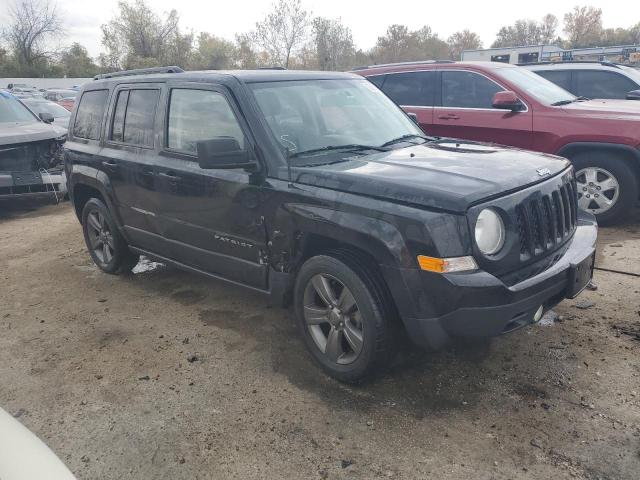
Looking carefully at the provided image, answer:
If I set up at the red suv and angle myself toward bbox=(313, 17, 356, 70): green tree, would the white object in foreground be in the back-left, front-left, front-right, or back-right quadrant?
back-left

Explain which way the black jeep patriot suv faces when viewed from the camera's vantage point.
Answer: facing the viewer and to the right of the viewer

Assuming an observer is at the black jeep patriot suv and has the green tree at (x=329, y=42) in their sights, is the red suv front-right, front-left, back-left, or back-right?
front-right

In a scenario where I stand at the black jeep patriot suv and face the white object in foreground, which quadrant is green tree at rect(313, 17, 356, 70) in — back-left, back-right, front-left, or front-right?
back-right

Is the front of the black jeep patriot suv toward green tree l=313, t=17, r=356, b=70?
no

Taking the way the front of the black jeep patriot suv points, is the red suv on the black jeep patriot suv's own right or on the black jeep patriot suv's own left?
on the black jeep patriot suv's own left

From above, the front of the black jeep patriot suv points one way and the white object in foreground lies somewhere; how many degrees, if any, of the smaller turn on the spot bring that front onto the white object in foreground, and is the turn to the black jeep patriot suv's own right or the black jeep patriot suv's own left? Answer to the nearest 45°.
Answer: approximately 90° to the black jeep patriot suv's own right
